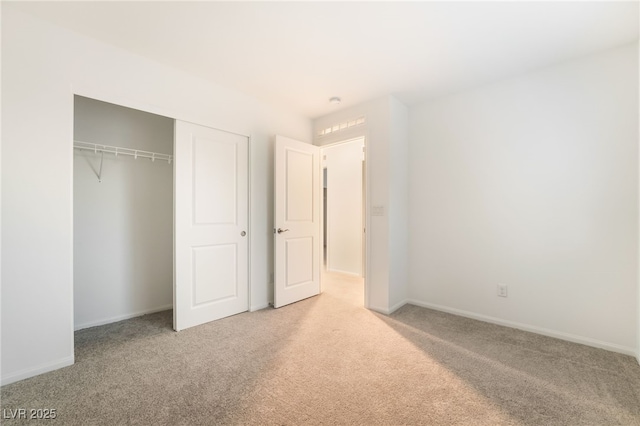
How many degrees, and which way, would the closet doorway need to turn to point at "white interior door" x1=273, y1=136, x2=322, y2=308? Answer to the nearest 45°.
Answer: approximately 45° to its left

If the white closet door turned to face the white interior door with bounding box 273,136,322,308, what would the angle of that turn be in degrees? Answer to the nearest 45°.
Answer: approximately 45° to its left

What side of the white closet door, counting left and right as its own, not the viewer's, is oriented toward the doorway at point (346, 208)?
left

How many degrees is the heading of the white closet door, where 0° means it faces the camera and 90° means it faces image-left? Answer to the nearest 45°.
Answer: approximately 315°

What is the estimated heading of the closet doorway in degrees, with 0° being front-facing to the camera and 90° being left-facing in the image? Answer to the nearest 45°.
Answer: approximately 315°
